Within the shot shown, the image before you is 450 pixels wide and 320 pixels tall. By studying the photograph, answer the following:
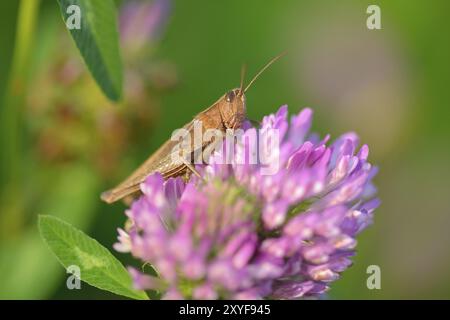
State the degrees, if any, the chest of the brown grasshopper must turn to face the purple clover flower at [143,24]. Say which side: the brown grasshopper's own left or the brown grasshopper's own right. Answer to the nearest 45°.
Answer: approximately 90° to the brown grasshopper's own left

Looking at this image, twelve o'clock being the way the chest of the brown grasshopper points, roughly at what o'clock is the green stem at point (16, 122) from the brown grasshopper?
The green stem is roughly at 7 o'clock from the brown grasshopper.

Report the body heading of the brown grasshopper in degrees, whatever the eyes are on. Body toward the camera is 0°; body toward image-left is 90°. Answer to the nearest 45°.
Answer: approximately 270°

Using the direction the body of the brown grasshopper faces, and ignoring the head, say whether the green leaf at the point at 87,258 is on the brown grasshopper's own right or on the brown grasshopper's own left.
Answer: on the brown grasshopper's own right
